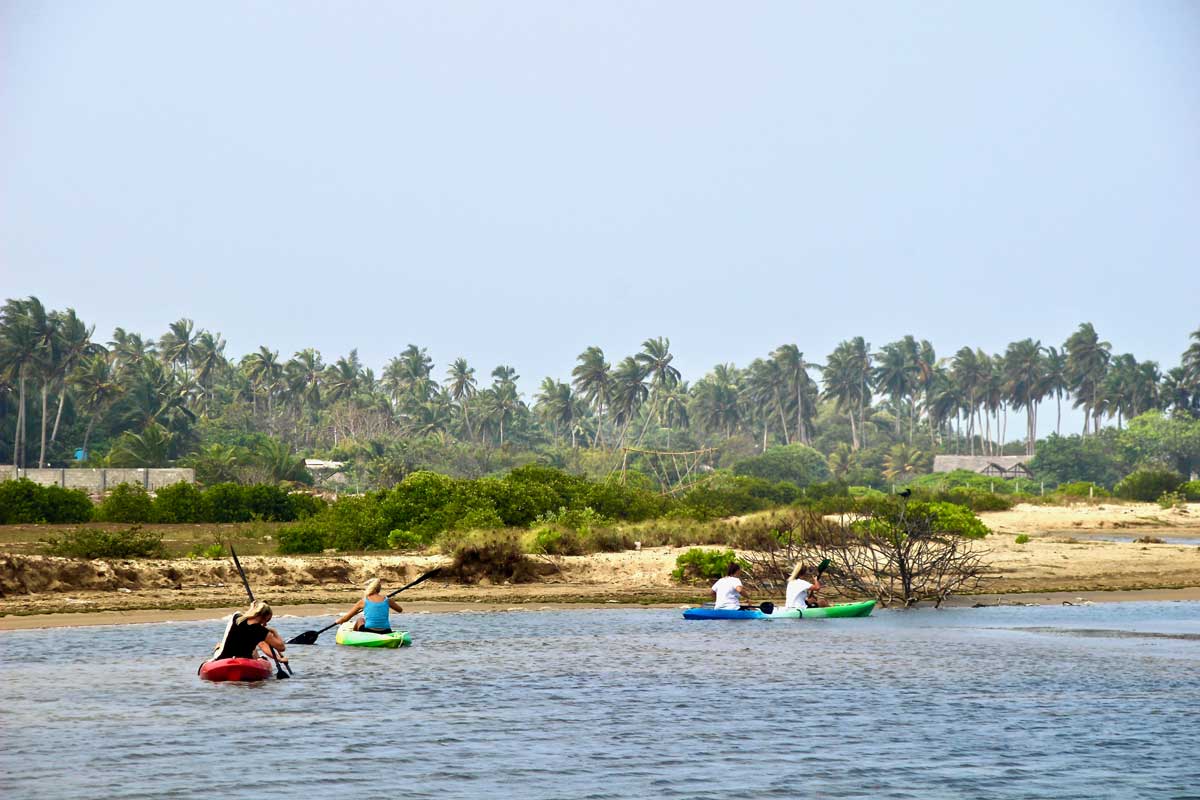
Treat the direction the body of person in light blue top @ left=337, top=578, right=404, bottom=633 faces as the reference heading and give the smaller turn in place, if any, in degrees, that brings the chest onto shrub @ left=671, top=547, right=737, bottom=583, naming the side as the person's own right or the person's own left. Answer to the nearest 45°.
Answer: approximately 45° to the person's own right

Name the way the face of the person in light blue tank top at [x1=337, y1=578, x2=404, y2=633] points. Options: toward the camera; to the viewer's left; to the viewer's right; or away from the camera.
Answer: away from the camera

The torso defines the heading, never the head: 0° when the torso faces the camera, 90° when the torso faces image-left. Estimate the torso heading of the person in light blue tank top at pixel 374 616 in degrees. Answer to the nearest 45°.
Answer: approximately 180°

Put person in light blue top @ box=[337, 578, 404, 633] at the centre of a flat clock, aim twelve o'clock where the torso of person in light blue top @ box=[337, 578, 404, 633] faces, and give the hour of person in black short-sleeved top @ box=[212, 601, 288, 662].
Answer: person in black short-sleeved top @ box=[212, 601, 288, 662] is roughly at 7 o'clock from person in light blue top @ box=[337, 578, 404, 633].

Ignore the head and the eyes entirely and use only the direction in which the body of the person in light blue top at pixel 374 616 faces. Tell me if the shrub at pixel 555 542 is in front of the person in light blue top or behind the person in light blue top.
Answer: in front

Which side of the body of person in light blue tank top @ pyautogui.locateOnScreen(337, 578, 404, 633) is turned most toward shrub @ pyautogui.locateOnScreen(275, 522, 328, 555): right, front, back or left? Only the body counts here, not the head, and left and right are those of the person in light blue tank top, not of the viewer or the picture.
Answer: front

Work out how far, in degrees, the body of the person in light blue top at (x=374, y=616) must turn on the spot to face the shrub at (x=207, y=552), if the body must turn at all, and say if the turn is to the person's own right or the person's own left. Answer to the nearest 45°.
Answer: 0° — they already face it

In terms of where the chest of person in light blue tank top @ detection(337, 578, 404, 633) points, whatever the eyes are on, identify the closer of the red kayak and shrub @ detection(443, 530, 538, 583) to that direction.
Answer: the shrub

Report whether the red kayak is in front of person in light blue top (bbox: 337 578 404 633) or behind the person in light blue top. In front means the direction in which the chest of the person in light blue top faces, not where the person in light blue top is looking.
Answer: behind

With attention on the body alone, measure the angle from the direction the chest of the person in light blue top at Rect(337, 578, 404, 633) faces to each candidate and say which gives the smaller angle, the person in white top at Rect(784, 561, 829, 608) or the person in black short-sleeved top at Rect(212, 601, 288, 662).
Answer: the person in white top

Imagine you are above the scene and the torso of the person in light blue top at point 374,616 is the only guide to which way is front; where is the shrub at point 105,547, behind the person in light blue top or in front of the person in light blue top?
in front

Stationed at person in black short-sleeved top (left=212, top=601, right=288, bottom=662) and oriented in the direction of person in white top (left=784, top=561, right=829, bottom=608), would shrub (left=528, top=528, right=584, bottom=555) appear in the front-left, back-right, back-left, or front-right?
front-left

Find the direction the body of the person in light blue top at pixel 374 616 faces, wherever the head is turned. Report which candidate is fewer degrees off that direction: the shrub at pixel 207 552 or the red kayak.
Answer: the shrub

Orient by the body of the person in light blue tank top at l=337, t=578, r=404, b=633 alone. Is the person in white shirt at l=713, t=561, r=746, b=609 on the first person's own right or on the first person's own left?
on the first person's own right

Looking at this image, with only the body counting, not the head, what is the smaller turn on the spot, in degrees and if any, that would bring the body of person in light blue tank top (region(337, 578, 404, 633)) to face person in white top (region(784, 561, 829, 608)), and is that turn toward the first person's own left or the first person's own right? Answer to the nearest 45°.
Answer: approximately 90° to the first person's own right
